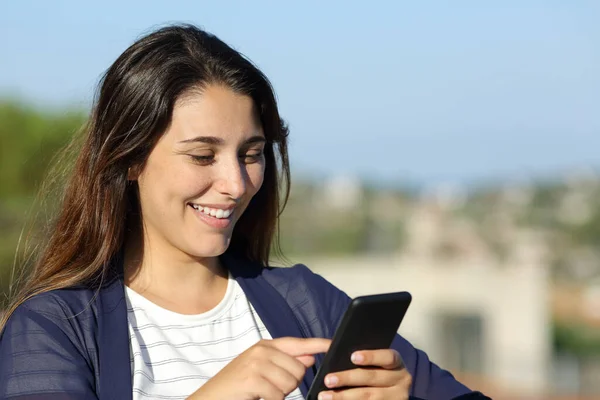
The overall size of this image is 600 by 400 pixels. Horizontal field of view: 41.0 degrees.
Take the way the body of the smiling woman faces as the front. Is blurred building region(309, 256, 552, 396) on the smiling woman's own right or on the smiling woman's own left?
on the smiling woman's own left

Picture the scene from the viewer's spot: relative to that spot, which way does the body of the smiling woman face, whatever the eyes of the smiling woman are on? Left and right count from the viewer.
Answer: facing the viewer and to the right of the viewer
